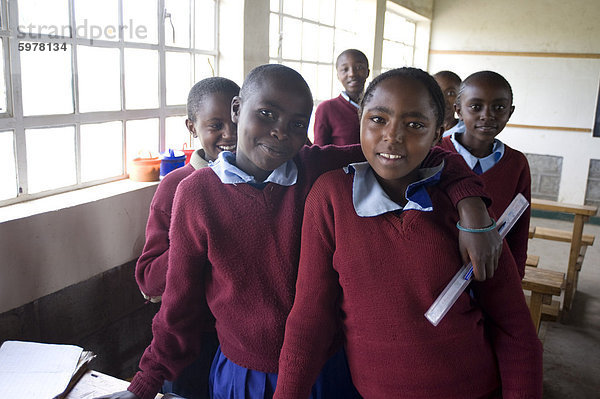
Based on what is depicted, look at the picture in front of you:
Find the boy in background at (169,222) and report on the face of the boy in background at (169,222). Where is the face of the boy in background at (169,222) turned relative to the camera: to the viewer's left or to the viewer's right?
to the viewer's right

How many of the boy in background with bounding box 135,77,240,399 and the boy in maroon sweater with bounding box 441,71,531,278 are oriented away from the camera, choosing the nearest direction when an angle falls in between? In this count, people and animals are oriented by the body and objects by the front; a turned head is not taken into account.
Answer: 0

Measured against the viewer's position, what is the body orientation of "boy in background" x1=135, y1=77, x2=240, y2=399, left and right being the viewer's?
facing the viewer and to the right of the viewer

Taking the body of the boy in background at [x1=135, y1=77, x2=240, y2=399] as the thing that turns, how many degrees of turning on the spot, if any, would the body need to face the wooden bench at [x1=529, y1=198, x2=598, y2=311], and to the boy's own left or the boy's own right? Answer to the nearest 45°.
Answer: approximately 90° to the boy's own left

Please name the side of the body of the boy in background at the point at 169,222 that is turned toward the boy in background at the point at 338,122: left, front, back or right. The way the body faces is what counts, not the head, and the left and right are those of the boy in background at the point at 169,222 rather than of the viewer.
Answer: left

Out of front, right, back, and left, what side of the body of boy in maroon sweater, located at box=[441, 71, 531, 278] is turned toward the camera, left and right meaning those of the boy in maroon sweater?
front

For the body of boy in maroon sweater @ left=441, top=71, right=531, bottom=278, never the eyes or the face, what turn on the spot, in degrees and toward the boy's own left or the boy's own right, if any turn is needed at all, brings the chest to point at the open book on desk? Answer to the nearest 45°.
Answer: approximately 45° to the boy's own right

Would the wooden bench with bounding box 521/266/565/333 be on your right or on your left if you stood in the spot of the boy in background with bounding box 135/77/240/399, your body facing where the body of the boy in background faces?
on your left
